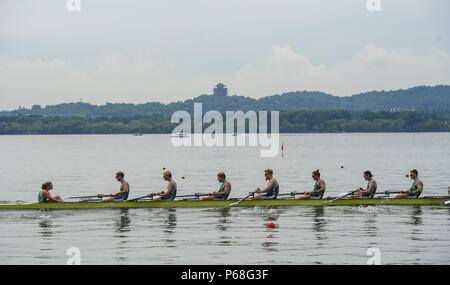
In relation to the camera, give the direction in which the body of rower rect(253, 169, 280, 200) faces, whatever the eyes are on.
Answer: to the viewer's left

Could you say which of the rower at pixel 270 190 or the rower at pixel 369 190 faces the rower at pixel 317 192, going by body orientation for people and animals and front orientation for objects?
the rower at pixel 369 190

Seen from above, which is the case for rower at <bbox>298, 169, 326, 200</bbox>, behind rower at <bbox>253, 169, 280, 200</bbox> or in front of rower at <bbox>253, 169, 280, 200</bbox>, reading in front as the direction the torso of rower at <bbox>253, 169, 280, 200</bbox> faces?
behind

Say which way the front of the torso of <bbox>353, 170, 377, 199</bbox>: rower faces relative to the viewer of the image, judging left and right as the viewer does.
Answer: facing to the left of the viewer

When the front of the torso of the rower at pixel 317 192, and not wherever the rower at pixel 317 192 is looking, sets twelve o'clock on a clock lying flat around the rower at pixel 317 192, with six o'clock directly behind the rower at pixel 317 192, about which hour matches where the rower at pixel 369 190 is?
the rower at pixel 369 190 is roughly at 6 o'clock from the rower at pixel 317 192.

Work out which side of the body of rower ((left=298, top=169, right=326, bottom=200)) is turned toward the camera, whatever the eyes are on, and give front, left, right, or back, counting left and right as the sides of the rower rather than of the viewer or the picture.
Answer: left
